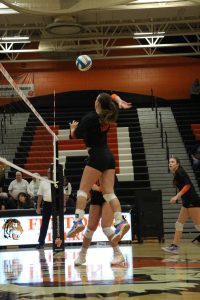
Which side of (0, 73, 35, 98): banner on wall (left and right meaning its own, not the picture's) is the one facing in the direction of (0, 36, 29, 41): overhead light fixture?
front

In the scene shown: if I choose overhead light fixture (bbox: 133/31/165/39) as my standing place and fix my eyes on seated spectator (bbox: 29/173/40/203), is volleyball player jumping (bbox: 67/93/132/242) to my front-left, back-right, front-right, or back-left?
front-left

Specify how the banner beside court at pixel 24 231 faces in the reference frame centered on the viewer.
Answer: facing the viewer

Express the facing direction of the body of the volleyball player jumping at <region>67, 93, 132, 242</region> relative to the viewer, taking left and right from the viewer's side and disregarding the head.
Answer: facing away from the viewer and to the left of the viewer

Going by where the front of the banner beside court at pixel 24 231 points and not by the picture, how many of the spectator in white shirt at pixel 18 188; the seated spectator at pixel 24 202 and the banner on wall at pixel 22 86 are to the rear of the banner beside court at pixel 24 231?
3

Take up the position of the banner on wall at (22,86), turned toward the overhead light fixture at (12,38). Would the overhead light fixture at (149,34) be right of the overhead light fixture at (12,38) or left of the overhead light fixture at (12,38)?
left

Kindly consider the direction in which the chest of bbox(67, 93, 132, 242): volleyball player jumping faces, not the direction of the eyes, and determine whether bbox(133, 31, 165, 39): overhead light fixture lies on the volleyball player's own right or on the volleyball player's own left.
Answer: on the volleyball player's own right

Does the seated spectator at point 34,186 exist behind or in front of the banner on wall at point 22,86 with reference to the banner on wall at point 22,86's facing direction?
in front

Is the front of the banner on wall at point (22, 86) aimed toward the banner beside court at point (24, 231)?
yes

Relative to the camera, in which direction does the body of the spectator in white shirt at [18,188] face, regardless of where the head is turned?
toward the camera

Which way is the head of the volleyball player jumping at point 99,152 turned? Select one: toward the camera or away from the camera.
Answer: away from the camera

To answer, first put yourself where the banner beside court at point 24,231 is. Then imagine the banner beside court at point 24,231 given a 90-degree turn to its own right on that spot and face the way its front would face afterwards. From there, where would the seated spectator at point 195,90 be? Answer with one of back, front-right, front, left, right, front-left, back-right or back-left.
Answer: back-right
